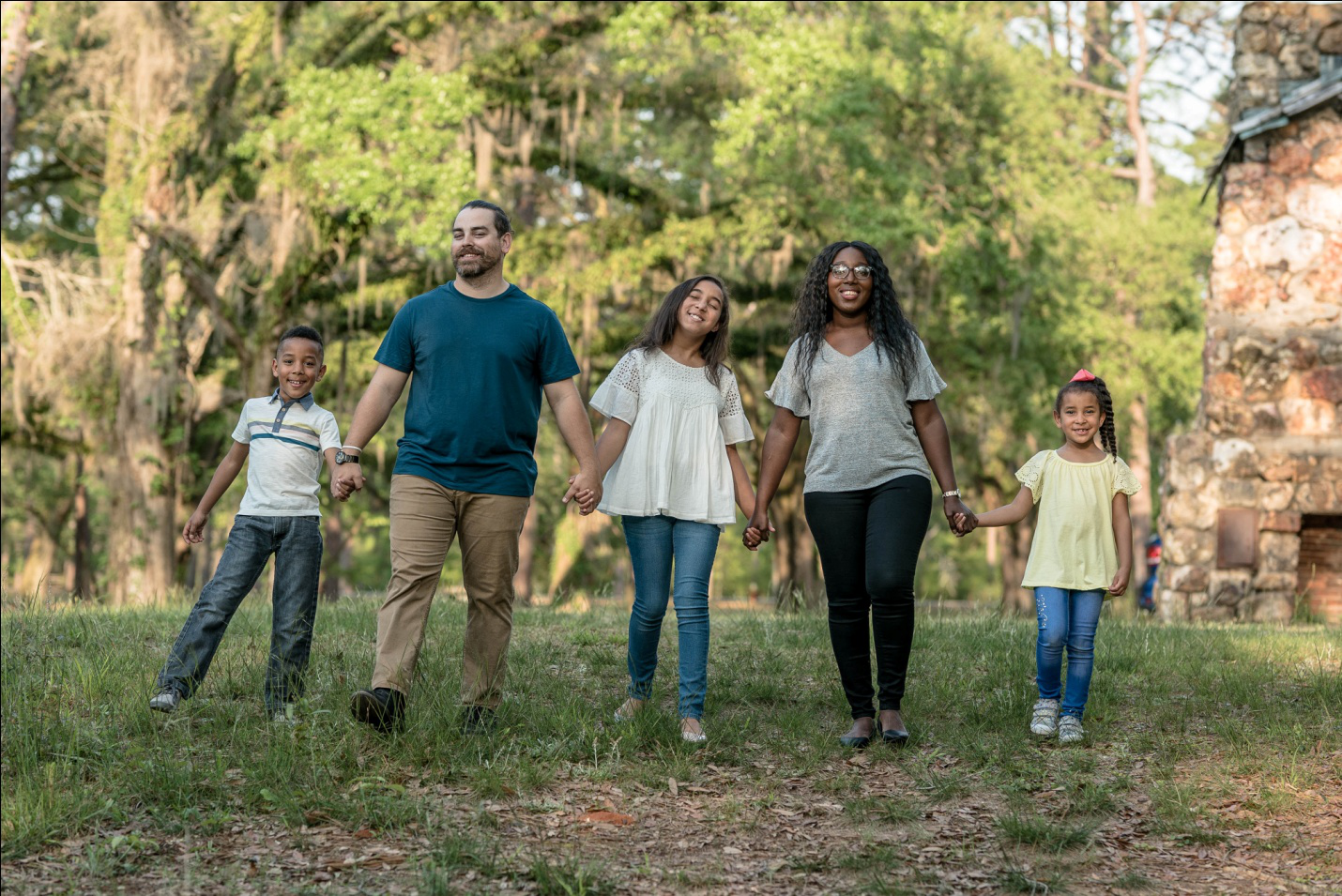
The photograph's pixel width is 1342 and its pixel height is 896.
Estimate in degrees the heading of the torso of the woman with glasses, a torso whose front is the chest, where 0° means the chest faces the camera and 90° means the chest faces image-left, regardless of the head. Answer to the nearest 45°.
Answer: approximately 0°

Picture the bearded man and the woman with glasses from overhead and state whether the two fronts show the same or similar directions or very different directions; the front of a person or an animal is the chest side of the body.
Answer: same or similar directions

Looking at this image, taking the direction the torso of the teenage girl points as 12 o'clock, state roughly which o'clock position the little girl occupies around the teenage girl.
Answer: The little girl is roughly at 9 o'clock from the teenage girl.

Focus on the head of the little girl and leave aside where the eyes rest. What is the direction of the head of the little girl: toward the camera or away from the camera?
toward the camera

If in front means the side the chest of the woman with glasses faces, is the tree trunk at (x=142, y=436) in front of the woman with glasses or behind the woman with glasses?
behind

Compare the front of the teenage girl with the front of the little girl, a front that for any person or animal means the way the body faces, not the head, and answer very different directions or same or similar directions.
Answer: same or similar directions

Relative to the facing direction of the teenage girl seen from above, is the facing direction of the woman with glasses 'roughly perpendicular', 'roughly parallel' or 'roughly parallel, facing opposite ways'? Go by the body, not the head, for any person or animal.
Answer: roughly parallel

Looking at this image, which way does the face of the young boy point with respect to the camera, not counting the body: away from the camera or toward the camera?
toward the camera

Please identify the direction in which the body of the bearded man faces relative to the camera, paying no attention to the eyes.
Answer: toward the camera

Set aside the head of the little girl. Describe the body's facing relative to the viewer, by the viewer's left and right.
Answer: facing the viewer

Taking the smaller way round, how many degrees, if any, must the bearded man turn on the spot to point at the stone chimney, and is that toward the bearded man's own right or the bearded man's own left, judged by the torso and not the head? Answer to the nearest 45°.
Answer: approximately 135° to the bearded man's own left

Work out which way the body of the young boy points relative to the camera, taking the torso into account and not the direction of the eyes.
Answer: toward the camera

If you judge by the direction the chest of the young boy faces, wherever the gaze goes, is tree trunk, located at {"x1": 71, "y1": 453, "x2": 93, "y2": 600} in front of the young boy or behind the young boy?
behind
